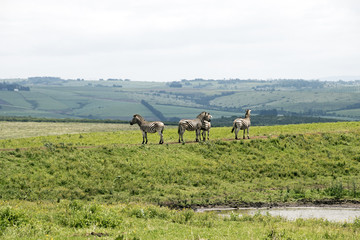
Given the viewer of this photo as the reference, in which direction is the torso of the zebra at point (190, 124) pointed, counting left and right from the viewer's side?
facing to the right of the viewer
